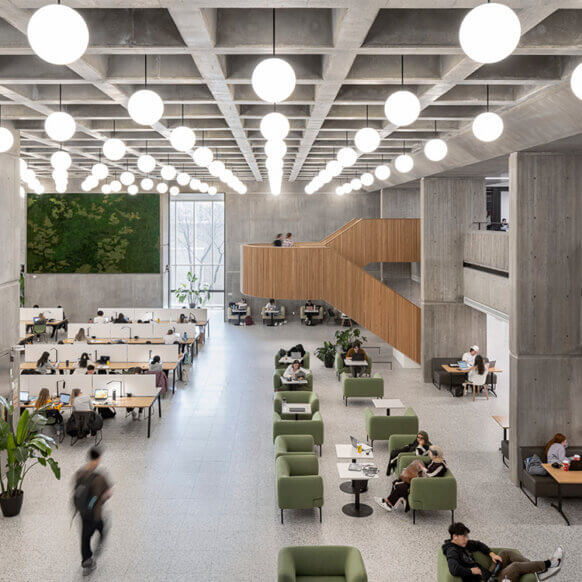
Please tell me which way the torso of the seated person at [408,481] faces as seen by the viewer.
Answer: to the viewer's left

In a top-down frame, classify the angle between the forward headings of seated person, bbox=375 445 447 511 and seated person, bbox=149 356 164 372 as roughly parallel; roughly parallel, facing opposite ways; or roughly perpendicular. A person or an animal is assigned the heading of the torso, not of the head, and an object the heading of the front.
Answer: roughly perpendicular

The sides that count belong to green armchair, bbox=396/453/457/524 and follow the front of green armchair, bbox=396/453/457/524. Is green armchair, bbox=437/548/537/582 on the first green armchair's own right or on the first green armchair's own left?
on the first green armchair's own left

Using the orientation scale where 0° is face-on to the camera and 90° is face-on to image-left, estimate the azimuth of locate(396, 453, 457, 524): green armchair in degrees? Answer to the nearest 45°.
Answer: approximately 90°

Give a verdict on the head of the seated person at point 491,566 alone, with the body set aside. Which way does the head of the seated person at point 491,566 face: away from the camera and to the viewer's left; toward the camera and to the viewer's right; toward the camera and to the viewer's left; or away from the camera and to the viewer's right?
toward the camera and to the viewer's right
